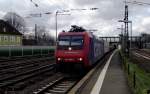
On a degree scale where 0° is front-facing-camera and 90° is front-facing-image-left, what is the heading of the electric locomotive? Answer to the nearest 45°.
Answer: approximately 45°

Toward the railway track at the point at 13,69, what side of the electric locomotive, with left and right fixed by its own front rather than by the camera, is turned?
right
